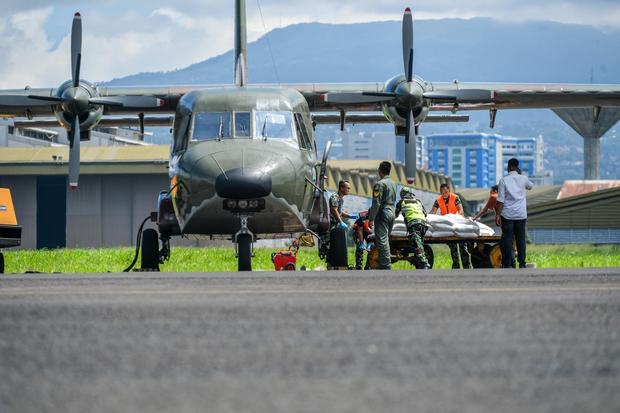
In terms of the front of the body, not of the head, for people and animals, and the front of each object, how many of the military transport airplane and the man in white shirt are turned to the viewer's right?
0

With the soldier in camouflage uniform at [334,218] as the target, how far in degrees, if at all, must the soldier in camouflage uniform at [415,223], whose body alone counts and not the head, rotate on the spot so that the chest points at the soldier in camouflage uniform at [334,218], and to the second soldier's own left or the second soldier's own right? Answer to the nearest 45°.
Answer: approximately 90° to the second soldier's own left

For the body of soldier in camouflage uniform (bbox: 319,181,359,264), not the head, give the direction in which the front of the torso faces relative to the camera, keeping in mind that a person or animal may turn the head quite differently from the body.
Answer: to the viewer's right

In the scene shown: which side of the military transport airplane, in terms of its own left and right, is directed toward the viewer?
front

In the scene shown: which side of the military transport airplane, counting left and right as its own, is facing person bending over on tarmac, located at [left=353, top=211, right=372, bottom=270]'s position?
left

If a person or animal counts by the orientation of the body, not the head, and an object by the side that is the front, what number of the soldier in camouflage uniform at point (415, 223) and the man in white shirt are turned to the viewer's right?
0

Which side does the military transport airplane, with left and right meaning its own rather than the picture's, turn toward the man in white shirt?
left

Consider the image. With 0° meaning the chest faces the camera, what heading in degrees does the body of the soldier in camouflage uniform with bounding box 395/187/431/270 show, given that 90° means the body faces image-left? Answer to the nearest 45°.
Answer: approximately 135°
